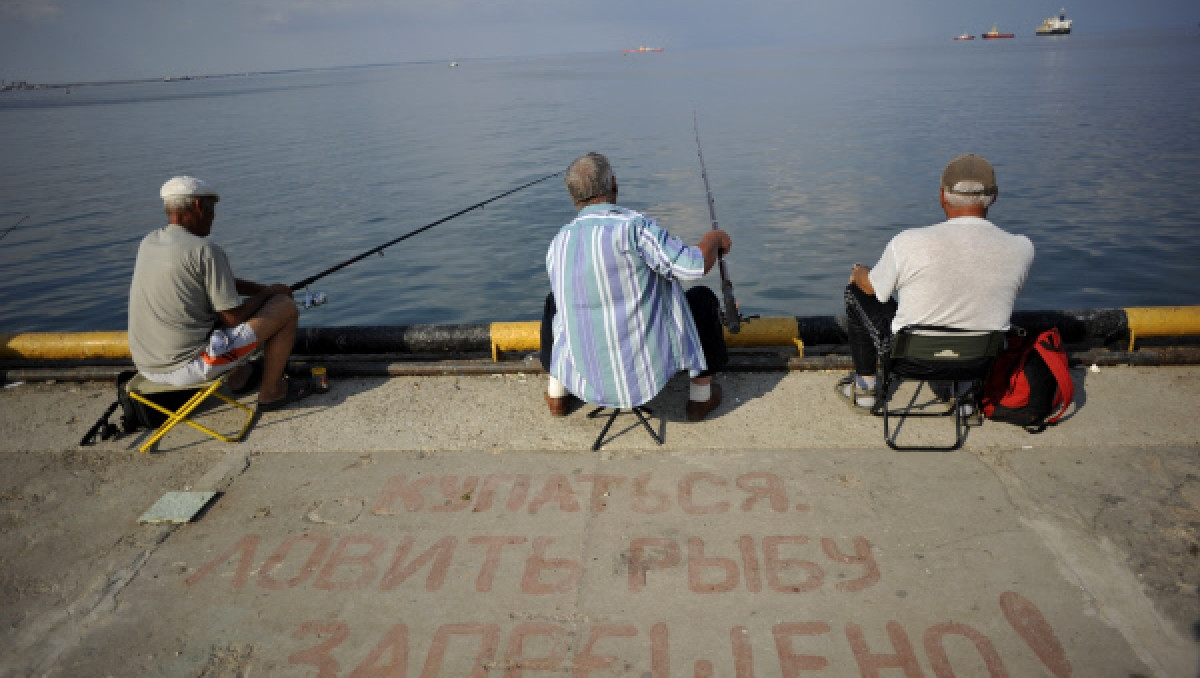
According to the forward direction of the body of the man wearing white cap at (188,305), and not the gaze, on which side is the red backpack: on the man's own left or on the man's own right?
on the man's own right

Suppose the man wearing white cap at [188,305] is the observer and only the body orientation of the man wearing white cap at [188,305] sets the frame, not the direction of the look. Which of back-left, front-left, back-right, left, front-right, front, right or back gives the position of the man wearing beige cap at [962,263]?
right

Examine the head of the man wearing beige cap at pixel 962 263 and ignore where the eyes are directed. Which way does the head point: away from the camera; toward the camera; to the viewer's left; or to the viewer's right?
away from the camera

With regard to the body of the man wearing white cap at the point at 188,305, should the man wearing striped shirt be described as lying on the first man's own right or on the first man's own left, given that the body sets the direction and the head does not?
on the first man's own right

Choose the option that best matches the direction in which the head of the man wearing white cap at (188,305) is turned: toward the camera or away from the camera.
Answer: away from the camera

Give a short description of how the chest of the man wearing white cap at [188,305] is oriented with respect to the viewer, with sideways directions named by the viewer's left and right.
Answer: facing away from the viewer and to the right of the viewer
